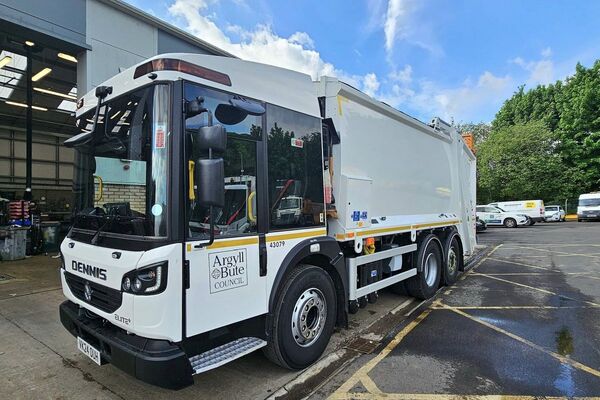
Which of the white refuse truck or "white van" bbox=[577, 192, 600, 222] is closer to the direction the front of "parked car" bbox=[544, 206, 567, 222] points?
the white refuse truck

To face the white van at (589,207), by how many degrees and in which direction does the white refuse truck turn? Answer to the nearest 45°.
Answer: approximately 180°

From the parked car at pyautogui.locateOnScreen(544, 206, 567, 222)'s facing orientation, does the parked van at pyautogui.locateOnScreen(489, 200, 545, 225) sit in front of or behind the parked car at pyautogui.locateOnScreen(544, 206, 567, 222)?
in front

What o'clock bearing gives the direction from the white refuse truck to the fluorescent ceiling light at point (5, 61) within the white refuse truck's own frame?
The fluorescent ceiling light is roughly at 3 o'clock from the white refuse truck.

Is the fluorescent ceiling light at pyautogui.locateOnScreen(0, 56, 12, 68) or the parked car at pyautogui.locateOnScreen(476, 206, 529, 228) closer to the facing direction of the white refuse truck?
the fluorescent ceiling light

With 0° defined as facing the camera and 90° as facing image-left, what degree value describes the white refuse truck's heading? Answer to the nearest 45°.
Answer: approximately 45°

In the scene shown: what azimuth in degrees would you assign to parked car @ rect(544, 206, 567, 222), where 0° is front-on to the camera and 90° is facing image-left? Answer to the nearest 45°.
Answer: approximately 45°

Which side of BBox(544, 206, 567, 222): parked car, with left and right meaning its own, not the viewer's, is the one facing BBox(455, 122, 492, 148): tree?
right
